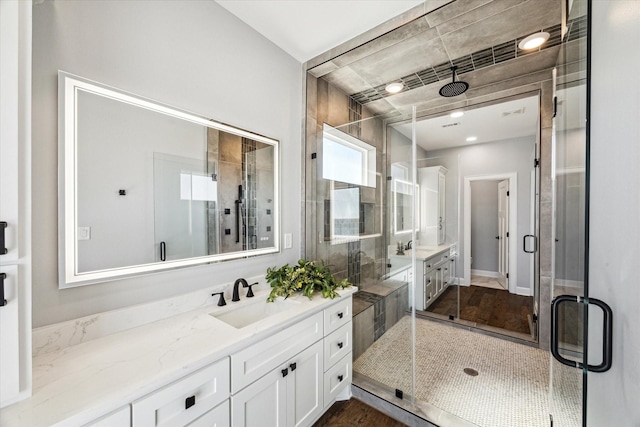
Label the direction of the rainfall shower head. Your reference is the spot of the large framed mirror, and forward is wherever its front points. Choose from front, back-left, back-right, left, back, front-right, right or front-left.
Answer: front-left

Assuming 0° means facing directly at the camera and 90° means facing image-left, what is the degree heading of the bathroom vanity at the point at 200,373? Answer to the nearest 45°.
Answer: approximately 315°

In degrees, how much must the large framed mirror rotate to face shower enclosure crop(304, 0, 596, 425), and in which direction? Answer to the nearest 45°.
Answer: approximately 45° to its left

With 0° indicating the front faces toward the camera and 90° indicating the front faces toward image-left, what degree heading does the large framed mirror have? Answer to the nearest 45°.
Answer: approximately 315°

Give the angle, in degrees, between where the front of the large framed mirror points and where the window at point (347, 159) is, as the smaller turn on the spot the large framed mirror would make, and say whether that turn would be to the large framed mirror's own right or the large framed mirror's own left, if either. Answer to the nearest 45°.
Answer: approximately 45° to the large framed mirror's own left

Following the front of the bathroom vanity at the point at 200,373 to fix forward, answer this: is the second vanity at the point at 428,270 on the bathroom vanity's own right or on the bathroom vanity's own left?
on the bathroom vanity's own left
